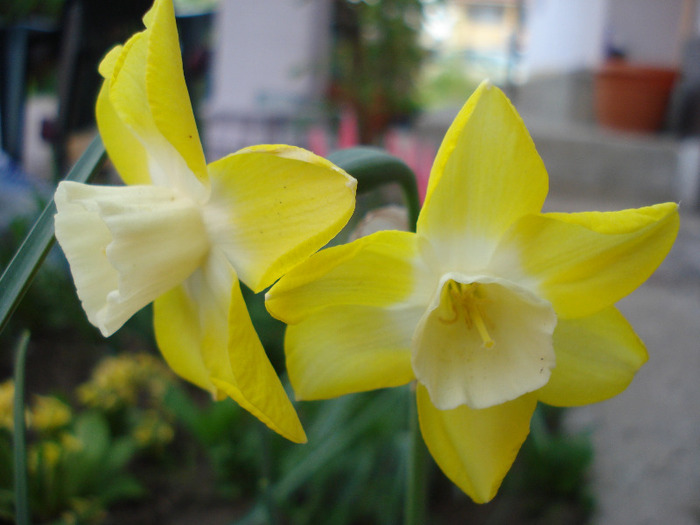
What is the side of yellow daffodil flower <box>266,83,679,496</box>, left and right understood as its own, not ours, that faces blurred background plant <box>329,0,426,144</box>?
back

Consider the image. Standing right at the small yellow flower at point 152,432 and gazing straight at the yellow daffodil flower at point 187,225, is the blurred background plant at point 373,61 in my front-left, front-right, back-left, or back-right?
back-left

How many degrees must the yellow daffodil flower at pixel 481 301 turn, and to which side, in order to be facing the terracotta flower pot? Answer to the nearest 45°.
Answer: approximately 180°

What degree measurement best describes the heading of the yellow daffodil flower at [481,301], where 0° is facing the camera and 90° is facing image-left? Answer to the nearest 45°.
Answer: approximately 0°

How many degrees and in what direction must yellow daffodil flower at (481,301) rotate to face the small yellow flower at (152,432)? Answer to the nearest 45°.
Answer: approximately 135° to its right
